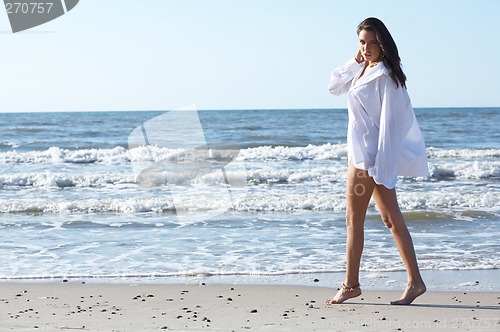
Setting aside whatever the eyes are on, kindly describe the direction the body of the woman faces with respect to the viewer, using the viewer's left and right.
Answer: facing the viewer and to the left of the viewer
